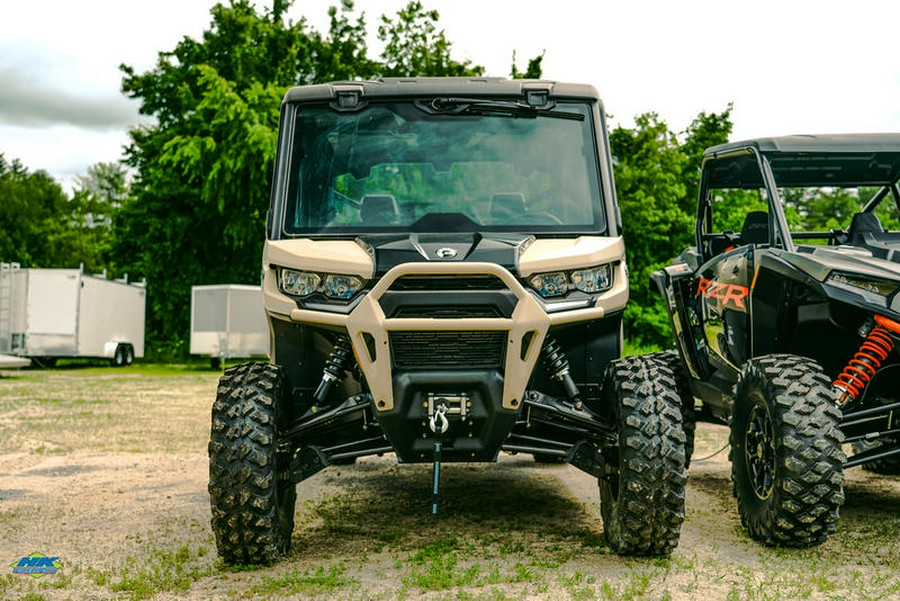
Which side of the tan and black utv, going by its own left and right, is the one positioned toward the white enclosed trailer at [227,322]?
back

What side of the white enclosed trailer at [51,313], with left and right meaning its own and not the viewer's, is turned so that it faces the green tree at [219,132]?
back

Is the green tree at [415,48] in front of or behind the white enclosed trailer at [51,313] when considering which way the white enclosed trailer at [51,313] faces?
behind

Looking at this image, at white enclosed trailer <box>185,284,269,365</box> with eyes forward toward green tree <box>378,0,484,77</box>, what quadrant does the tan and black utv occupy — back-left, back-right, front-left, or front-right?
back-right

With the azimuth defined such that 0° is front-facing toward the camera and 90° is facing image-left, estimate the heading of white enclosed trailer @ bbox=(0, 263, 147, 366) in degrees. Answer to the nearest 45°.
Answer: approximately 45°

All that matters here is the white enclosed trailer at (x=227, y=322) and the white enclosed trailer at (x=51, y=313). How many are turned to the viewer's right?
0
